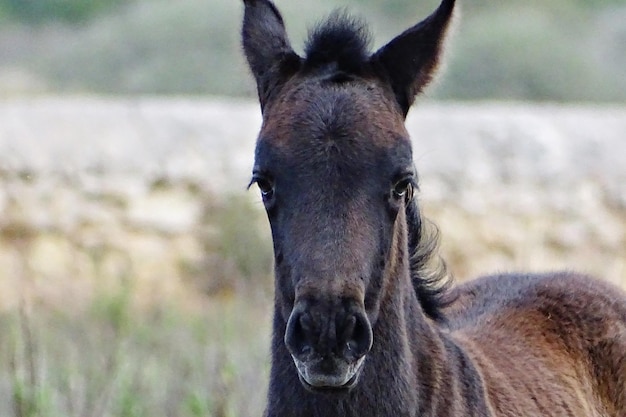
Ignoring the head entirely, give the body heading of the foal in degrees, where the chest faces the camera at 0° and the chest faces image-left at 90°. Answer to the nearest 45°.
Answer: approximately 45°
